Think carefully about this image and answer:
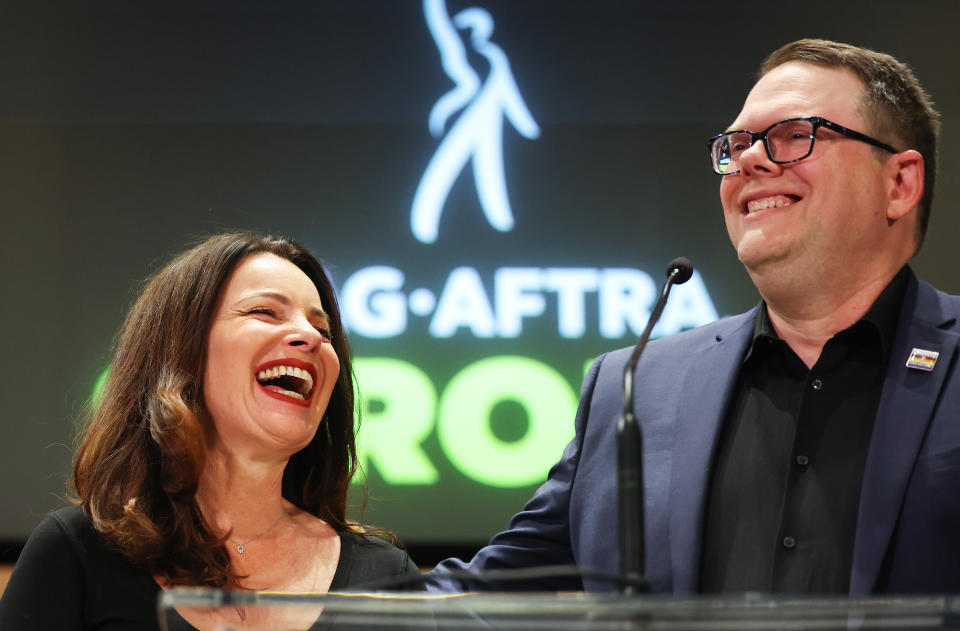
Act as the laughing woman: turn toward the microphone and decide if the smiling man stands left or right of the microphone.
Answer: left

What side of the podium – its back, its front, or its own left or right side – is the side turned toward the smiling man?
back

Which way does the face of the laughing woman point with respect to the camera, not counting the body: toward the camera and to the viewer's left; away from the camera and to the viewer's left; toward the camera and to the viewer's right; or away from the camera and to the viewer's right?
toward the camera and to the viewer's right

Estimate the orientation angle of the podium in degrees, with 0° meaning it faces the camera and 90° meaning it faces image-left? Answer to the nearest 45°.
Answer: approximately 0°

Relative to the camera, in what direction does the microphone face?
facing away from the viewer and to the right of the viewer

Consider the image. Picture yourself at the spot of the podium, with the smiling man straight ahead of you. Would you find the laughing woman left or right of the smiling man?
left
